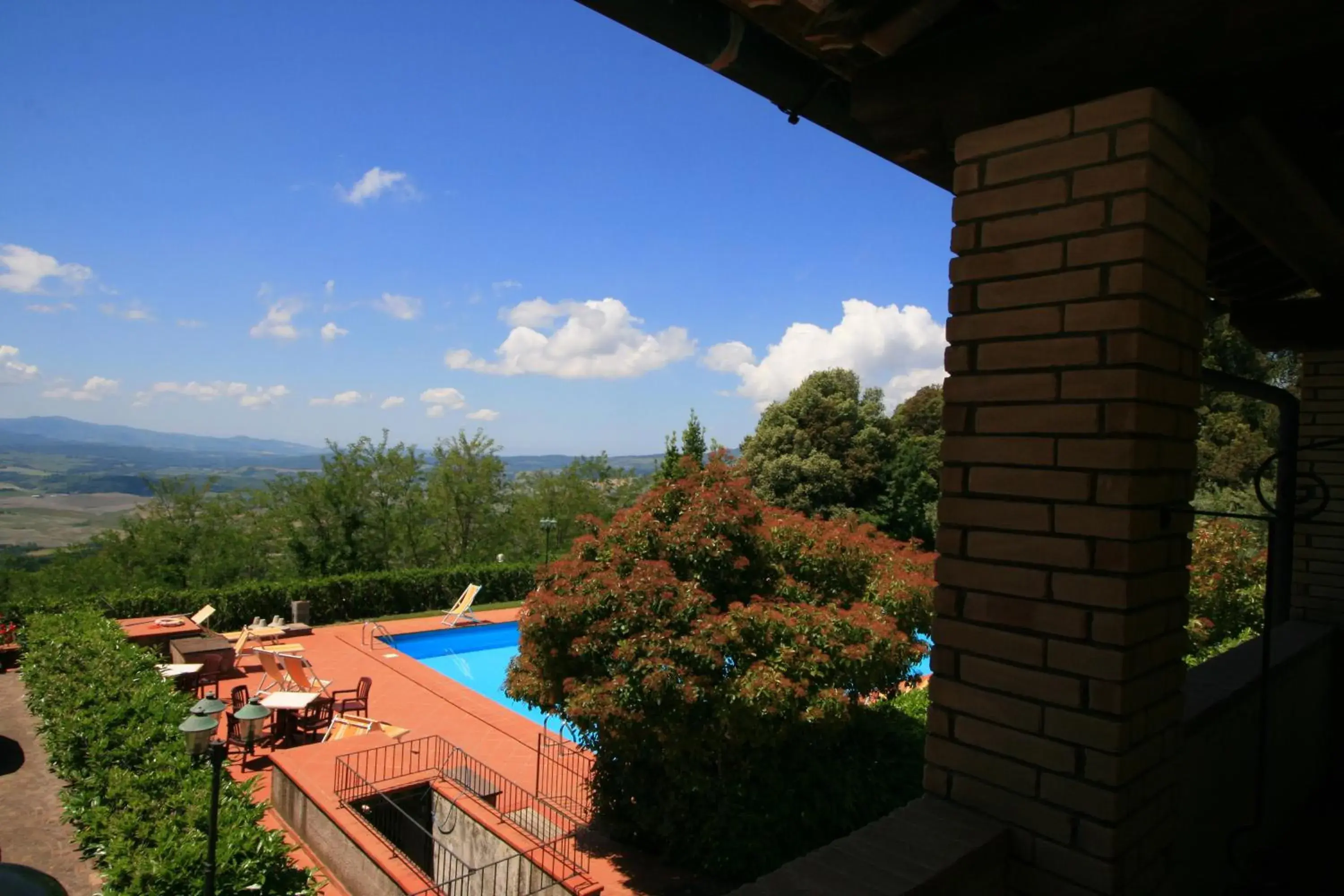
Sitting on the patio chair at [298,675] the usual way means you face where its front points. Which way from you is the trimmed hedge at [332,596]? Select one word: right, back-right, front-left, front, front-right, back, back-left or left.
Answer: back-left

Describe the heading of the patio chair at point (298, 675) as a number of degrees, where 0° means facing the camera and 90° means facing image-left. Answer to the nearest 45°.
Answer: approximately 315°

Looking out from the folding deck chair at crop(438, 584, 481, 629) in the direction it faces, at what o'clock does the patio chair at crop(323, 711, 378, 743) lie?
The patio chair is roughly at 11 o'clock from the folding deck chair.

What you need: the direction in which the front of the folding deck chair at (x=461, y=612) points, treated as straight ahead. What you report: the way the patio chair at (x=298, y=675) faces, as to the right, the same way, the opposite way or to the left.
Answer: to the left

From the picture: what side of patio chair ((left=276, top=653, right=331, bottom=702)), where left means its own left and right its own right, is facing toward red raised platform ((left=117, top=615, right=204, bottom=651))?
back

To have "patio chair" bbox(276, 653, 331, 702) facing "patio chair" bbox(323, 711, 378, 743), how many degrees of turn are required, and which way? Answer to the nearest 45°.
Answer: approximately 45° to its right

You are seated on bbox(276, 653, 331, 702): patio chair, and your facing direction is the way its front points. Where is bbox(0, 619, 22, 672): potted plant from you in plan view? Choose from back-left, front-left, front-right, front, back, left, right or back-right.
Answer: back

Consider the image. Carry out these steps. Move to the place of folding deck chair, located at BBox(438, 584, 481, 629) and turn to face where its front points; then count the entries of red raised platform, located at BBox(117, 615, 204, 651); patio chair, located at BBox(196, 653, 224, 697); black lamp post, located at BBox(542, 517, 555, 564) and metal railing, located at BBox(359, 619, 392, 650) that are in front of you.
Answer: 3

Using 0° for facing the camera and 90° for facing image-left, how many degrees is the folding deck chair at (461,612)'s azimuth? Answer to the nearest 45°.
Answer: approximately 45°

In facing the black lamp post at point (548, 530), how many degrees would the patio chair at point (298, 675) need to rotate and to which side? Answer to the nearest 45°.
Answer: approximately 90° to its left

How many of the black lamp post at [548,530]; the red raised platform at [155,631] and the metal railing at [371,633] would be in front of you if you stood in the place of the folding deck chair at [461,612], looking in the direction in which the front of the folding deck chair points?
2
